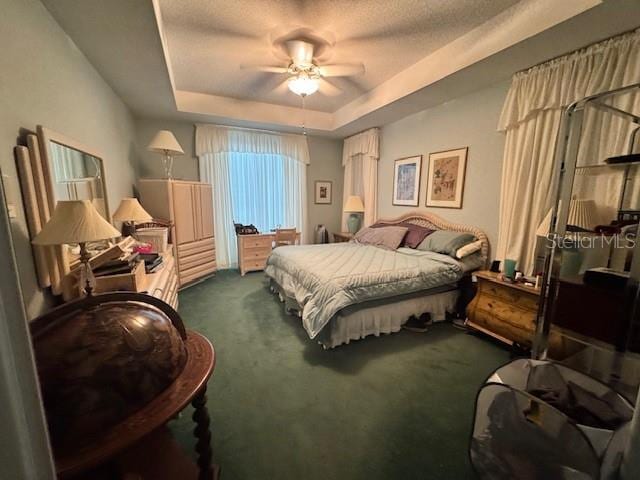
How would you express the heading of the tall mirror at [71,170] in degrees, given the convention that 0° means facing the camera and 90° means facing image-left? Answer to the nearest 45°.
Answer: approximately 315°

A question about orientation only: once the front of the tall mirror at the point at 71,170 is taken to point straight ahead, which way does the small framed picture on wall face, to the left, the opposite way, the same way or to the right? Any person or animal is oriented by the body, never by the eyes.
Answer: to the right

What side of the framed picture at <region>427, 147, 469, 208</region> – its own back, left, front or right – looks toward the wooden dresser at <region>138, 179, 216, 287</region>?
front

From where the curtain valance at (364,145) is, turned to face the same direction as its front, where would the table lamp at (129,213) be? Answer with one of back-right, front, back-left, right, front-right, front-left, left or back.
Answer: front

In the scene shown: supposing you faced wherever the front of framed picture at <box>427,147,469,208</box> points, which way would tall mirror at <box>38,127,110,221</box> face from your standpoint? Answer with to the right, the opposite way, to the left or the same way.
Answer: the opposite way

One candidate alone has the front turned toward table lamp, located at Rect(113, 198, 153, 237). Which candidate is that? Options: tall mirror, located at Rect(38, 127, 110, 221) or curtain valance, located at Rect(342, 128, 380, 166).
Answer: the curtain valance

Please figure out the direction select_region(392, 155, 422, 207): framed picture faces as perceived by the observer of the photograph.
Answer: facing the viewer and to the left of the viewer

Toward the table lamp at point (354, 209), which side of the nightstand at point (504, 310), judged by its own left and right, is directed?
right

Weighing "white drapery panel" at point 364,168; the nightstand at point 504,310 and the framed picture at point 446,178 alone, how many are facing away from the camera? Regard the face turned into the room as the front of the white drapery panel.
0

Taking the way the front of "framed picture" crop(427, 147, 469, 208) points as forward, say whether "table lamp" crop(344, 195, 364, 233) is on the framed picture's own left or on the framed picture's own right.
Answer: on the framed picture's own right

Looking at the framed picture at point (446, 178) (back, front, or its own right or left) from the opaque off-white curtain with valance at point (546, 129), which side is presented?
left

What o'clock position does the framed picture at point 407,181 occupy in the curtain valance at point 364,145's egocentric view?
The framed picture is roughly at 9 o'clock from the curtain valance.

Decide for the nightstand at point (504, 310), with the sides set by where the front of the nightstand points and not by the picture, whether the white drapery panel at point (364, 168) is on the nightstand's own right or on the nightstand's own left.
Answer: on the nightstand's own right

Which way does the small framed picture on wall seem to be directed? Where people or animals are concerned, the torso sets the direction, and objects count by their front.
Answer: toward the camera

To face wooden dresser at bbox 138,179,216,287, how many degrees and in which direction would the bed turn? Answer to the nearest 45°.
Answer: approximately 45° to its right
